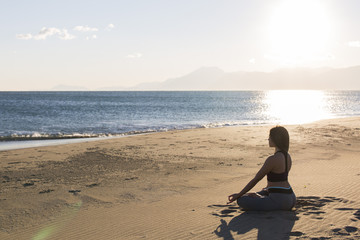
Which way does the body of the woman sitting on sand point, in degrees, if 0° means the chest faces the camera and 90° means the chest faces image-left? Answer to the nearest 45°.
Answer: approximately 135°
